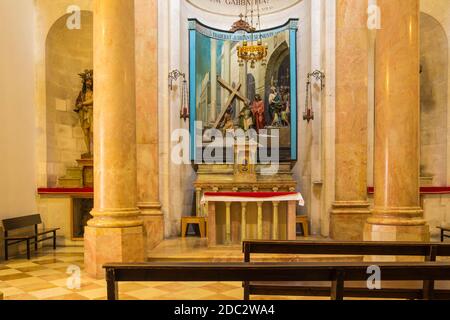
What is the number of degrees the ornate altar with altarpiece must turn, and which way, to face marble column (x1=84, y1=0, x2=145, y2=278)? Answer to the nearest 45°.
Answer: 0° — it already faces it

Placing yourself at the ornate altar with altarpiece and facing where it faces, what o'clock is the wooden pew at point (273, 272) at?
The wooden pew is roughly at 12 o'clock from the ornate altar with altarpiece.

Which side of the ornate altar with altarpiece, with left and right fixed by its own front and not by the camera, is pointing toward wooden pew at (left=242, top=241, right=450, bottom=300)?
front

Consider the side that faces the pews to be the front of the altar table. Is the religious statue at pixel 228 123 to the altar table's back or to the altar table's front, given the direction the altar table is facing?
to the back

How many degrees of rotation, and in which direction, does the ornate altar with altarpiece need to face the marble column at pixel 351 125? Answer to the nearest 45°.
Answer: approximately 45° to its left

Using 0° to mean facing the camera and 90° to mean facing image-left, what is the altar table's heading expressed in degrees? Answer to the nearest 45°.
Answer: approximately 0°

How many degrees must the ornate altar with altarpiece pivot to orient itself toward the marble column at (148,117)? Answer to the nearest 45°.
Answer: approximately 45° to its right

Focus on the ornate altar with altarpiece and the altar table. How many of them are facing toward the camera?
2
